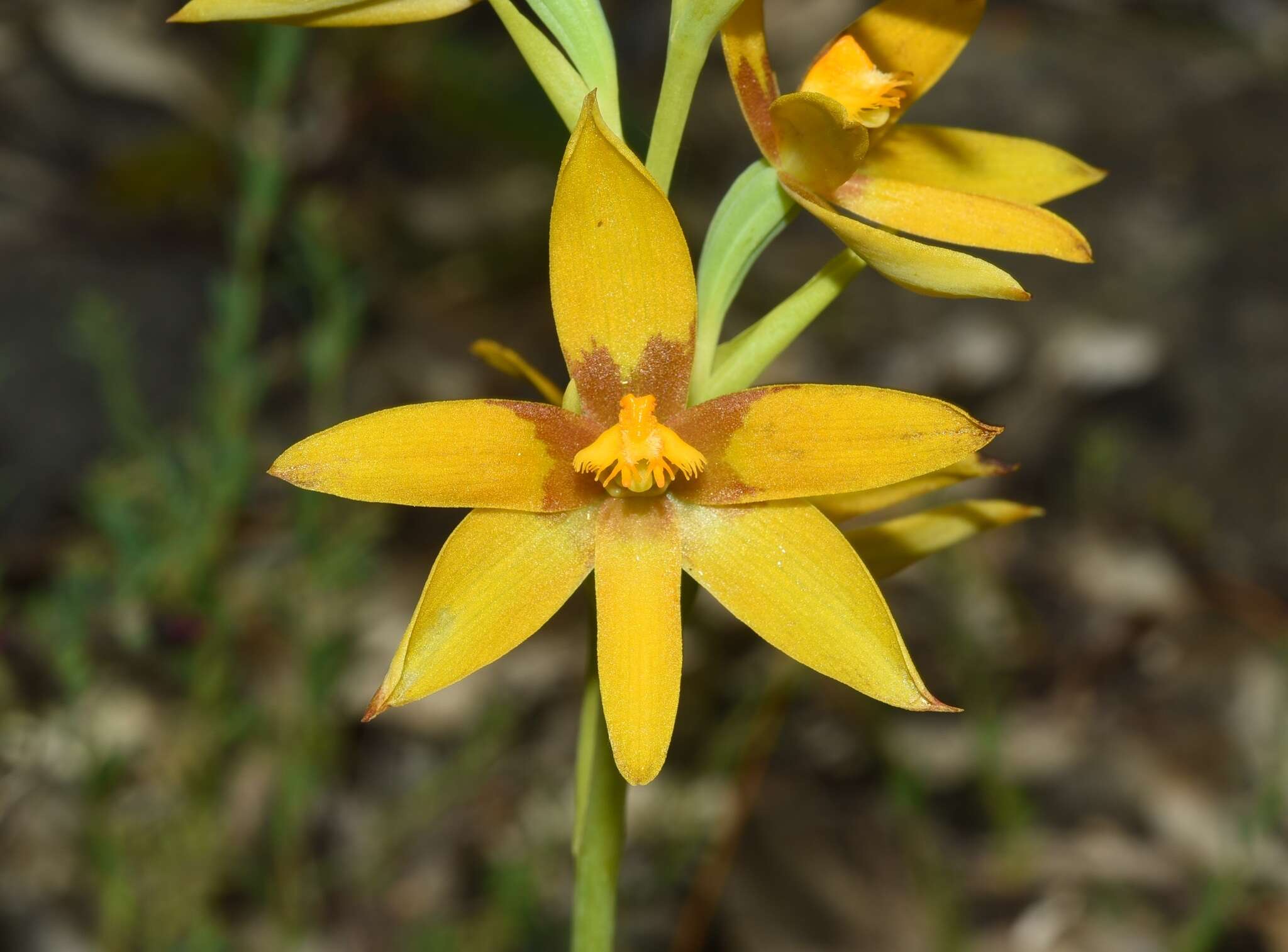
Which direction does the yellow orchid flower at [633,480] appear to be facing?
toward the camera

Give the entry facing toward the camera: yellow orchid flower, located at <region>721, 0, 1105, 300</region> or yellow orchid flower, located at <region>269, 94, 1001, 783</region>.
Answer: yellow orchid flower, located at <region>269, 94, 1001, 783</region>

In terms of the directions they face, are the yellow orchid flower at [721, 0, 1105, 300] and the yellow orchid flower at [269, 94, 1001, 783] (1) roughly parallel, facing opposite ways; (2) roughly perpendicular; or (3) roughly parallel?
roughly perpendicular
